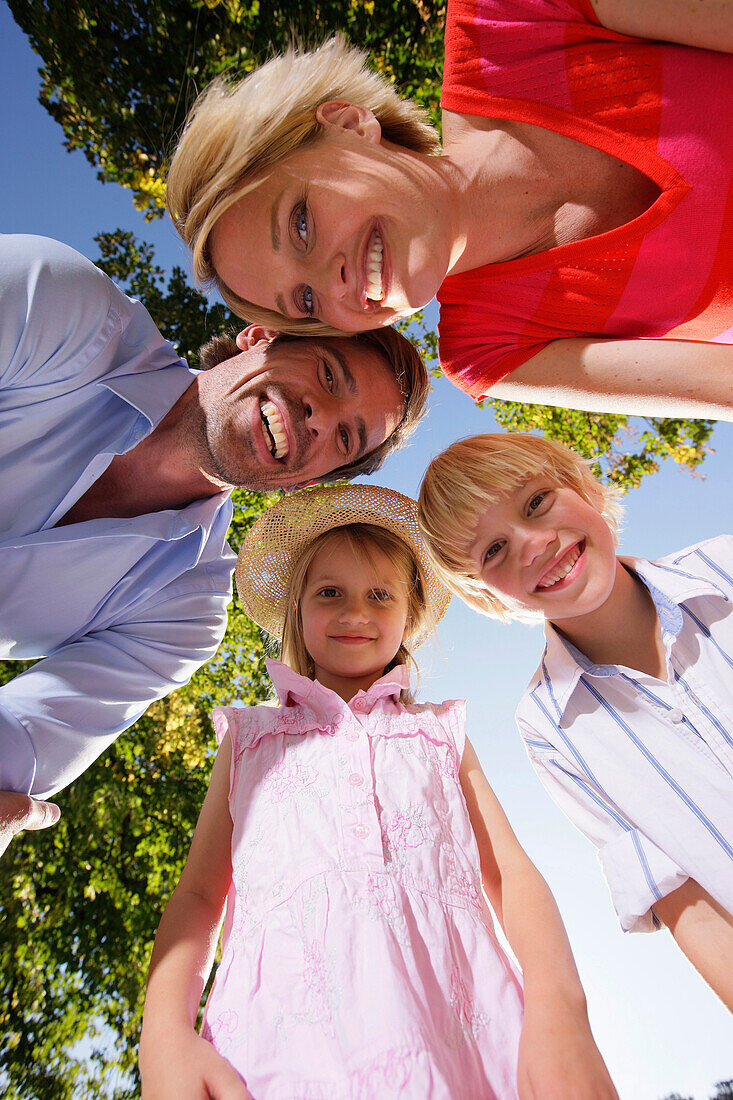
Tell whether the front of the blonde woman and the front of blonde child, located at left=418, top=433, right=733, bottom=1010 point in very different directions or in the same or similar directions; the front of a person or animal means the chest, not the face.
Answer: same or similar directions

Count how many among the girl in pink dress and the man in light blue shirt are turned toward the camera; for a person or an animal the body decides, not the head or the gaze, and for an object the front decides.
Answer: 2

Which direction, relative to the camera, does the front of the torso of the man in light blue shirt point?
toward the camera

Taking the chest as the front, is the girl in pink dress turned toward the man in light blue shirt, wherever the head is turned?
no

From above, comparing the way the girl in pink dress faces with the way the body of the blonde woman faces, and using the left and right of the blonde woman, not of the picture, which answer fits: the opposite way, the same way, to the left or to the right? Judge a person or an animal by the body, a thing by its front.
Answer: the same way

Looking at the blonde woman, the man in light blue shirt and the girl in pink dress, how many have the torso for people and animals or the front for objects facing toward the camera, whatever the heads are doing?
3

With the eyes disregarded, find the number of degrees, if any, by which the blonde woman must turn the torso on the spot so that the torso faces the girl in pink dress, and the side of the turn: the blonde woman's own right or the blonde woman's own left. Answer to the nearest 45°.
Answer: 0° — they already face them

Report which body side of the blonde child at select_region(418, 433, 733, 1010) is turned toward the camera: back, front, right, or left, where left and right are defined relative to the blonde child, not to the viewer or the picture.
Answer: front

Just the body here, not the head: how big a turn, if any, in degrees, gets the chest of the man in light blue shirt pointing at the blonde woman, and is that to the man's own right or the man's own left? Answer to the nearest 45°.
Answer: approximately 90° to the man's own left

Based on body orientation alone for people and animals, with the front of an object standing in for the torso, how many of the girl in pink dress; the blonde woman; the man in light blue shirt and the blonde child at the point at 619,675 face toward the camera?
4

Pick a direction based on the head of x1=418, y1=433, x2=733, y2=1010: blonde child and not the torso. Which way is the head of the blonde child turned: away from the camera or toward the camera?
toward the camera

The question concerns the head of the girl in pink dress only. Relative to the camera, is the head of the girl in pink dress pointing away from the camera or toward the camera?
toward the camera

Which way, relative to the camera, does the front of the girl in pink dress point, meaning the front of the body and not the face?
toward the camera
